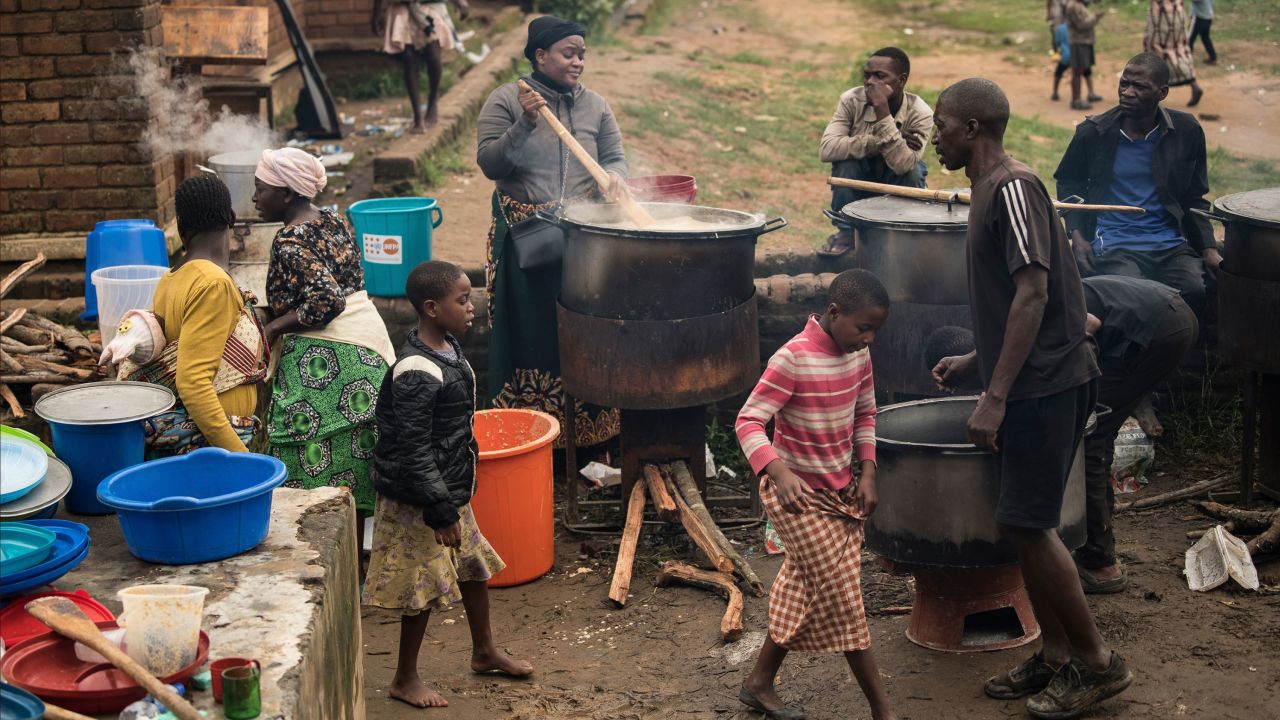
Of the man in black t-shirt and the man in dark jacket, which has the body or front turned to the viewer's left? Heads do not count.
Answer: the man in black t-shirt

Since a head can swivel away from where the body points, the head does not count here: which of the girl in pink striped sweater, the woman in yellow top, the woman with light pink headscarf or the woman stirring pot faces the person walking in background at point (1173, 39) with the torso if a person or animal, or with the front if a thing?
the woman in yellow top

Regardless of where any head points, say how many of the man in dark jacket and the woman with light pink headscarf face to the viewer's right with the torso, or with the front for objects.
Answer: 0

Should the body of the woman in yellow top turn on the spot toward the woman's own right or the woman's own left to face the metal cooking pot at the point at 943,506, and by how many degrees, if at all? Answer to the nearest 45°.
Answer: approximately 45° to the woman's own right

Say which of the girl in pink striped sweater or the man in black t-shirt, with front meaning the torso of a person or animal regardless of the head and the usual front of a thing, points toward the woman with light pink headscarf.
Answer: the man in black t-shirt

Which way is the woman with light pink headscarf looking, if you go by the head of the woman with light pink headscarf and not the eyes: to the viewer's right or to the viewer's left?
to the viewer's left

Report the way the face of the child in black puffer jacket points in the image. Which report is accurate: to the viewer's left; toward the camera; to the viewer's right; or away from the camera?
to the viewer's right

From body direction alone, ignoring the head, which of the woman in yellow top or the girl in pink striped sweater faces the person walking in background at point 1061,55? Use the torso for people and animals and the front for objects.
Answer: the woman in yellow top

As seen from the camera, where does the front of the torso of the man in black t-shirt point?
to the viewer's left

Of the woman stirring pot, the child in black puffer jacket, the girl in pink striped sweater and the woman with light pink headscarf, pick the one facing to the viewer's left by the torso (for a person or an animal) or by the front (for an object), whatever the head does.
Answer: the woman with light pink headscarf

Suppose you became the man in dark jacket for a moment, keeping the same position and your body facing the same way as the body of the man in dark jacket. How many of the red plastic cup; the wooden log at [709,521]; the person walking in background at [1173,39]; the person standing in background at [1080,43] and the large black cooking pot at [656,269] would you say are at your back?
2

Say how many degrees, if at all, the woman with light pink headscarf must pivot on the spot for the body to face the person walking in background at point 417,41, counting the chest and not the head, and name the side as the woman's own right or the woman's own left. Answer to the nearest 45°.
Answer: approximately 90° to the woman's own right

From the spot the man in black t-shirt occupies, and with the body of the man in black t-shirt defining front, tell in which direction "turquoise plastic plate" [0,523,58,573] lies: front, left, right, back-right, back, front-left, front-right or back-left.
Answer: front-left

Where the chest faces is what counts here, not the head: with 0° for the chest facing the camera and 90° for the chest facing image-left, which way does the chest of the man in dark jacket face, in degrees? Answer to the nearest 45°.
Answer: approximately 0°

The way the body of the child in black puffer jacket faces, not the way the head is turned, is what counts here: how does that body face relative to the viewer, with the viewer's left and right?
facing to the right of the viewer
